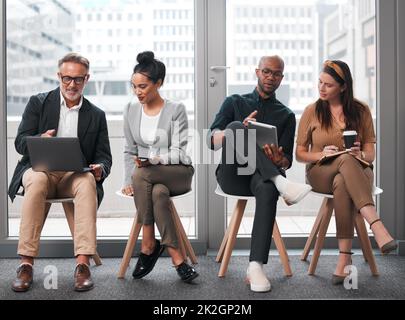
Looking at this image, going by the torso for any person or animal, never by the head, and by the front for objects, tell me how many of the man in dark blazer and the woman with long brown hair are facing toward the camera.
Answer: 2

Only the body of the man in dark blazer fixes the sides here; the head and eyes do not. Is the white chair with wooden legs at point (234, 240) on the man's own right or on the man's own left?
on the man's own left

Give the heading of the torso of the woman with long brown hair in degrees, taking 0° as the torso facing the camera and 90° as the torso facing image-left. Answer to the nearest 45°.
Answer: approximately 0°

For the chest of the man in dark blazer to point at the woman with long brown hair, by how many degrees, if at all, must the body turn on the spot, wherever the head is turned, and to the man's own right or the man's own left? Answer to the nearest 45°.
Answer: approximately 90° to the man's own left

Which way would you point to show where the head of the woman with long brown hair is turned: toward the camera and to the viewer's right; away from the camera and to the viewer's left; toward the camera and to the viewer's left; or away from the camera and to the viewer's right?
toward the camera and to the viewer's left

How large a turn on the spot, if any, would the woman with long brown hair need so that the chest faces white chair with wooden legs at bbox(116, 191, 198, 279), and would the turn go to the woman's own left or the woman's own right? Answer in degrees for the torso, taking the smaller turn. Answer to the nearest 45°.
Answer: approximately 90° to the woman's own right

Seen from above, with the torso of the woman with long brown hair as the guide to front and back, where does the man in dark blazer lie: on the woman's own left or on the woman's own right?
on the woman's own right

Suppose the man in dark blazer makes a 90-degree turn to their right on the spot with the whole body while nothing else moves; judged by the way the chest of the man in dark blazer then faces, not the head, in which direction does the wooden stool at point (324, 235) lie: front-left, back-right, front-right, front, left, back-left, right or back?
back

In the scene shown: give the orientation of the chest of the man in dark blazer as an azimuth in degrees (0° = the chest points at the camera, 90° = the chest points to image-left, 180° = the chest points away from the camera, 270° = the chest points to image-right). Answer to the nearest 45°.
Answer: approximately 0°
